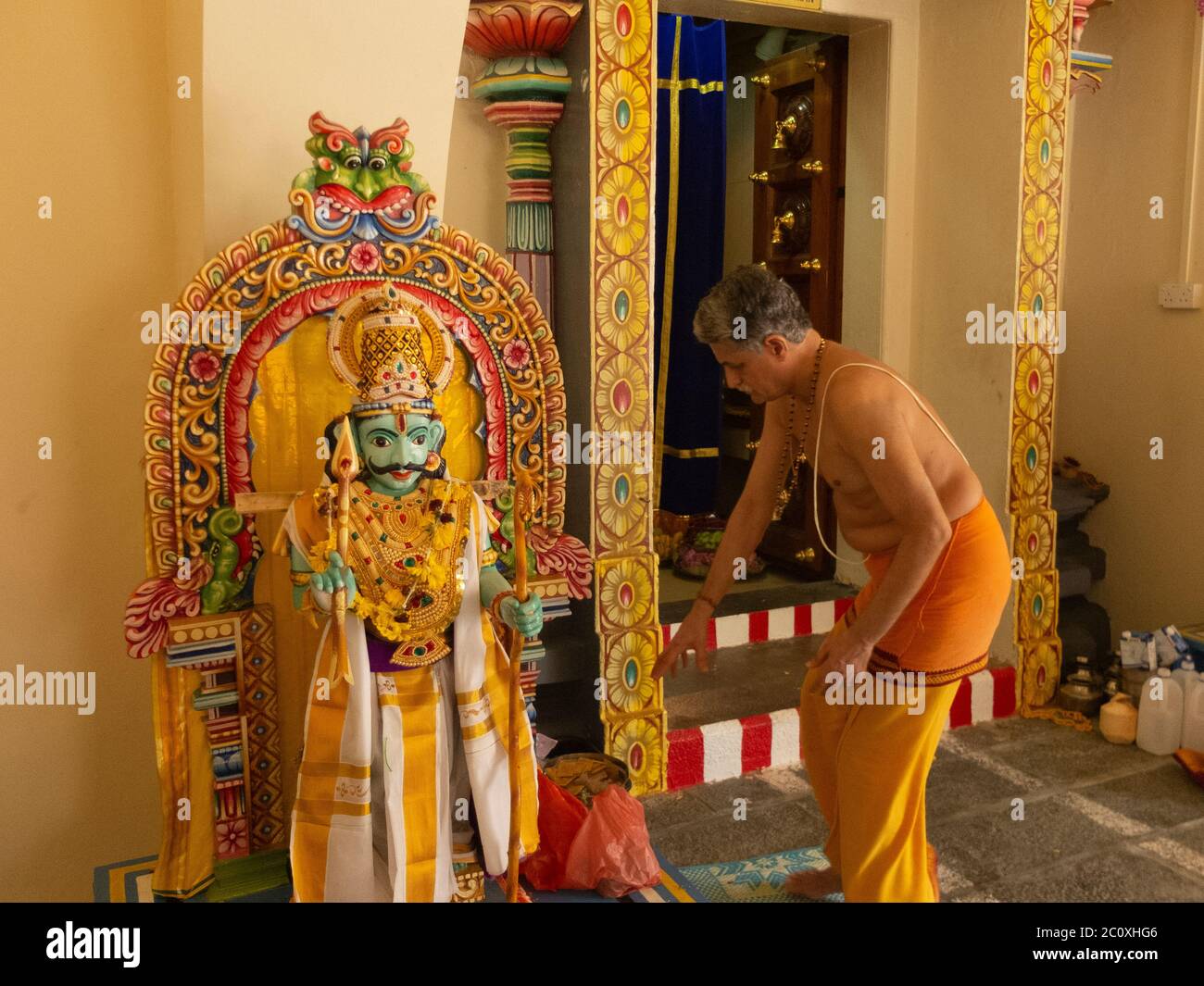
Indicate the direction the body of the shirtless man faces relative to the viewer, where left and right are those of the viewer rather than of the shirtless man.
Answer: facing to the left of the viewer

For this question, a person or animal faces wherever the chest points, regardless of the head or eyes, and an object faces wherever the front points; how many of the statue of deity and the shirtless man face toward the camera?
1

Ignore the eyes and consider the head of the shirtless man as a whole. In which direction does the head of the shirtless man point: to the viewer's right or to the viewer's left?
to the viewer's left

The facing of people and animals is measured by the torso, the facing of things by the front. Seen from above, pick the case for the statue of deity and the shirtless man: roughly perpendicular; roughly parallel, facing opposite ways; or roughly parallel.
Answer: roughly perpendicular
